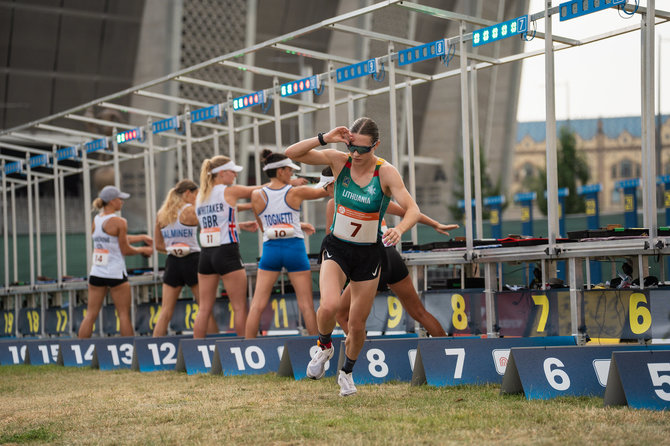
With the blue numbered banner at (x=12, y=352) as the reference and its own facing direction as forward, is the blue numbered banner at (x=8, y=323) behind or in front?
behind

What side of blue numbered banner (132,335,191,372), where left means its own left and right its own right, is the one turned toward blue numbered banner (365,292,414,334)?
left

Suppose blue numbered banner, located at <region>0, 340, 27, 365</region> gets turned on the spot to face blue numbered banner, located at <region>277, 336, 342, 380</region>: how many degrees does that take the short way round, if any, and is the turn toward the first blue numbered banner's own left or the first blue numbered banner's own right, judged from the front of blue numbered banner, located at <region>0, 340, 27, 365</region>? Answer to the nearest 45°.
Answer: approximately 45° to the first blue numbered banner's own left

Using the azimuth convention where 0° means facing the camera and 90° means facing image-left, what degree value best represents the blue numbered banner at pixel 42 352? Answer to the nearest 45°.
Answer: approximately 0°

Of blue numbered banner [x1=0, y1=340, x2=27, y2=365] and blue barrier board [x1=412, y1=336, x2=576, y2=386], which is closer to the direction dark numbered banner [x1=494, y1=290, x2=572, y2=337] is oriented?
the blue barrier board

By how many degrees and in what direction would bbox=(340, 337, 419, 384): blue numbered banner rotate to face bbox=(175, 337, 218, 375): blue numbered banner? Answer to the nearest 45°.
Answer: approximately 135° to its right

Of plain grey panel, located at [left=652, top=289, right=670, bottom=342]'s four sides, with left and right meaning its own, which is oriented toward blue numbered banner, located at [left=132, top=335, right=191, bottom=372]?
right

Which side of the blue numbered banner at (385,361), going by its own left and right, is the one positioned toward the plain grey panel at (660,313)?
left

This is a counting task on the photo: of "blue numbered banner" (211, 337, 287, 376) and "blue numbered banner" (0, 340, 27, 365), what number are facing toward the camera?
2
